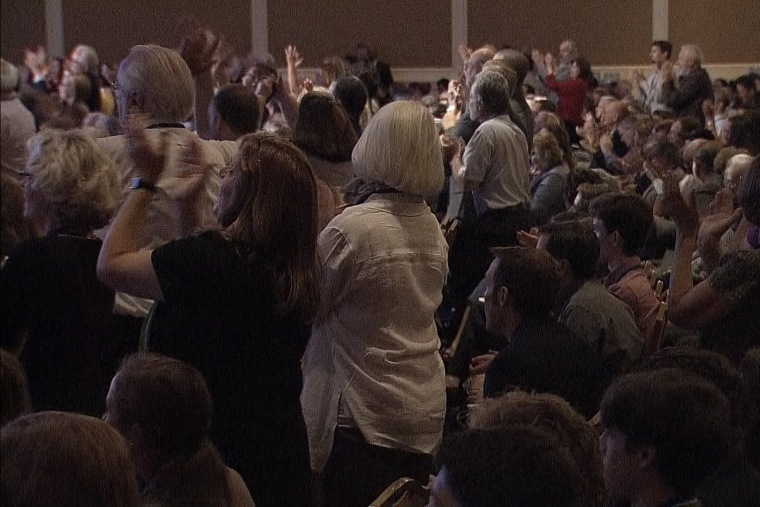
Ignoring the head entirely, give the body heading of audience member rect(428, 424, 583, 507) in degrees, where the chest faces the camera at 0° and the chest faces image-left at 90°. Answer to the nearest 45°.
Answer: approximately 135°

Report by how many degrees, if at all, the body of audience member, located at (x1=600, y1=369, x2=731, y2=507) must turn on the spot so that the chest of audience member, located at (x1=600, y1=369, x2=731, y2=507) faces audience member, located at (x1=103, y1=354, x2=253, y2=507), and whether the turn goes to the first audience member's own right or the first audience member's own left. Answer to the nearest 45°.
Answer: approximately 45° to the first audience member's own left

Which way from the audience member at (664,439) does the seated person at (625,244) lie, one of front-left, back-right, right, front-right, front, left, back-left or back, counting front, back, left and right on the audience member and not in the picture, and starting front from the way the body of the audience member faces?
front-right

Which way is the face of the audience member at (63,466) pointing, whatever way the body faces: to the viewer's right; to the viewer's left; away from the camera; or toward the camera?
away from the camera

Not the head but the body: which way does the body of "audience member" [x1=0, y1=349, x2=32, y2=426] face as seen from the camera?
away from the camera

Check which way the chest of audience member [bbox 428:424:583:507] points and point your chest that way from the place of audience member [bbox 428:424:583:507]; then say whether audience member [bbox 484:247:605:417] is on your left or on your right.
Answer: on your right

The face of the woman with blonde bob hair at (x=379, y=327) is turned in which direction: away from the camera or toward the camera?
away from the camera

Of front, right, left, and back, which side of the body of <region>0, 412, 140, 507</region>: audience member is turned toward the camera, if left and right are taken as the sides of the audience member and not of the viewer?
back

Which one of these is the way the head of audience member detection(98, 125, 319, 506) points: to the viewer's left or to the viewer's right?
to the viewer's left

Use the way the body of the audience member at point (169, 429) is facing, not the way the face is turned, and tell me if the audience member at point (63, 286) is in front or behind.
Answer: in front

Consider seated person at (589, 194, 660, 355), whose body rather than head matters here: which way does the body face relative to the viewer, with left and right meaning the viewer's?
facing to the left of the viewer

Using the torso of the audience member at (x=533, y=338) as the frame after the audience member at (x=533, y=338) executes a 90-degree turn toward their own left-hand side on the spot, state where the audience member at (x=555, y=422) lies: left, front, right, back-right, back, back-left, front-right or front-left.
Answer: front-left

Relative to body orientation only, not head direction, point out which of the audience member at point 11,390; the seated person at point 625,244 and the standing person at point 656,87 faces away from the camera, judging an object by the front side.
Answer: the audience member

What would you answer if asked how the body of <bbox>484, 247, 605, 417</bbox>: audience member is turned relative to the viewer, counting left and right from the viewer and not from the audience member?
facing away from the viewer and to the left of the viewer

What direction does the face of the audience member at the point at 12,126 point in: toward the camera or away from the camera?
away from the camera

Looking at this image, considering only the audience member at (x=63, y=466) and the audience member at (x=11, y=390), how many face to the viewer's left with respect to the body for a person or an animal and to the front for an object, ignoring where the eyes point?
0
